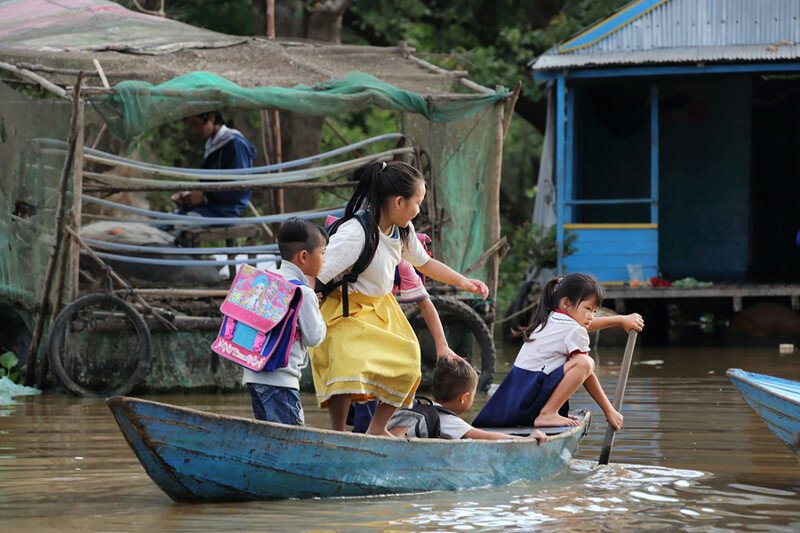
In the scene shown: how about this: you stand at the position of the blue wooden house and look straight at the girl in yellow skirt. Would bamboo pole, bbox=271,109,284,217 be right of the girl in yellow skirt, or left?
right

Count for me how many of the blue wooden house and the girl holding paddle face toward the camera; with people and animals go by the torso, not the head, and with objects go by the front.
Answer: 1

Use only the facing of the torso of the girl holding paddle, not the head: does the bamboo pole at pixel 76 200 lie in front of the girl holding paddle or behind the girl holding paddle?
behind

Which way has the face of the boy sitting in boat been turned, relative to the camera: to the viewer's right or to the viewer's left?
to the viewer's right

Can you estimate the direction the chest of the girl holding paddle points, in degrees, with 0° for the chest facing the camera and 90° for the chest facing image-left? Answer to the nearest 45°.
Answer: approximately 270°

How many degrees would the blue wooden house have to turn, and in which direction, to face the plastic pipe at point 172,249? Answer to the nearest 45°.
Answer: approximately 45° to its right

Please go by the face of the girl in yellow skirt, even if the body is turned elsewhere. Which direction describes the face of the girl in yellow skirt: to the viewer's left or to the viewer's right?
to the viewer's right

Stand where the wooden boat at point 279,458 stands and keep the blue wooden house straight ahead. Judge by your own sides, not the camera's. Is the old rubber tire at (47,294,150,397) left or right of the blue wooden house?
left

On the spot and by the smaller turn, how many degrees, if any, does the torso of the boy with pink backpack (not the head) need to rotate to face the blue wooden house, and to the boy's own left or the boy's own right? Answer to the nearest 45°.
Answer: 0° — they already face it

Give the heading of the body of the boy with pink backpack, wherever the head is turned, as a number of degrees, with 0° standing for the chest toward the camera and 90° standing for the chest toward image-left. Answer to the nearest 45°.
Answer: approximately 225°

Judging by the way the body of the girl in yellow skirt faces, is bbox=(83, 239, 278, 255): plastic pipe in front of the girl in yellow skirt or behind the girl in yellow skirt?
behind
